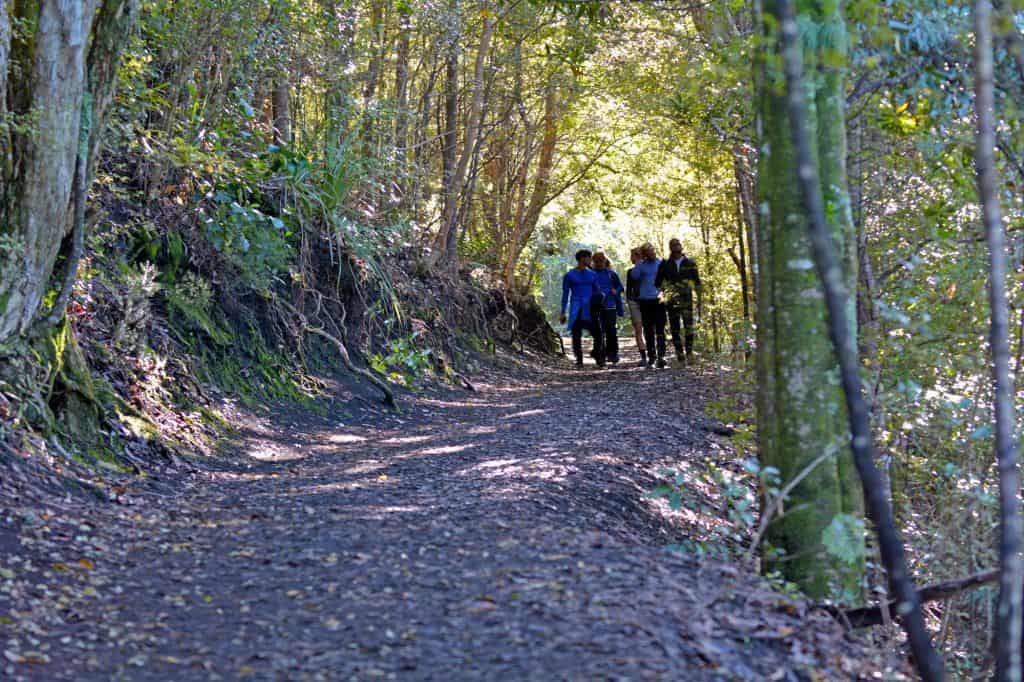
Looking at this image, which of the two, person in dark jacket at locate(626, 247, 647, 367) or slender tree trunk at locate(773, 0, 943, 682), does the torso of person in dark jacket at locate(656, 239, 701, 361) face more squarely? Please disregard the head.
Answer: the slender tree trunk

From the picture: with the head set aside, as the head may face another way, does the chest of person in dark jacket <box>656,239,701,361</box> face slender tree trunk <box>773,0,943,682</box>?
yes

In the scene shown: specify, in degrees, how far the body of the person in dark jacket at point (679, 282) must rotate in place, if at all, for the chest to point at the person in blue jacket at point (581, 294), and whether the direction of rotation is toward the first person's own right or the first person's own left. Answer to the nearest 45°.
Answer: approximately 135° to the first person's own right

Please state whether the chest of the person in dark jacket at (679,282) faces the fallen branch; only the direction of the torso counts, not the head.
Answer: yes

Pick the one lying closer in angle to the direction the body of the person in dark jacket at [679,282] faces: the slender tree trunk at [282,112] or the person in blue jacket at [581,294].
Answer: the slender tree trunk

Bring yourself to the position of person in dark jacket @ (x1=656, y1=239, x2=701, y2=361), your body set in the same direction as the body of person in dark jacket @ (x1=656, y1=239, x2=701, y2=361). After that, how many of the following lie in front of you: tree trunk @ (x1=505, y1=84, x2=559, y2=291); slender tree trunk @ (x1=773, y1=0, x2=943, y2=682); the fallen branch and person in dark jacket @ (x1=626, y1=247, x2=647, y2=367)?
2

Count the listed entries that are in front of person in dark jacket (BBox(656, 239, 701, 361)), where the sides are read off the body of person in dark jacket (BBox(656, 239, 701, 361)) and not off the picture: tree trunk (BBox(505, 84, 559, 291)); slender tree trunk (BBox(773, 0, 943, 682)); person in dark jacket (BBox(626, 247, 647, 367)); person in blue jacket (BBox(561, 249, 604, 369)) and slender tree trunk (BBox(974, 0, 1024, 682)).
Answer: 2

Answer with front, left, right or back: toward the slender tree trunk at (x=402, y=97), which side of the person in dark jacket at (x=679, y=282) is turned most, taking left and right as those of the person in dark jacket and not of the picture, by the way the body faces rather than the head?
right

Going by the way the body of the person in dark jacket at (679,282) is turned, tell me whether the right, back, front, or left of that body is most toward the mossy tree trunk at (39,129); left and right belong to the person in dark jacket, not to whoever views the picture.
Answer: front

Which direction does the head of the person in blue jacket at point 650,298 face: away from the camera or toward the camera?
toward the camera

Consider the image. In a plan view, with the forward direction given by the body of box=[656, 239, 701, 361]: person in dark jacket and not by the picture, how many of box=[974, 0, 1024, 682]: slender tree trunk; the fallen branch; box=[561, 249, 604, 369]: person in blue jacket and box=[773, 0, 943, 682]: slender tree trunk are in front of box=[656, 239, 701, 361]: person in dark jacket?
3

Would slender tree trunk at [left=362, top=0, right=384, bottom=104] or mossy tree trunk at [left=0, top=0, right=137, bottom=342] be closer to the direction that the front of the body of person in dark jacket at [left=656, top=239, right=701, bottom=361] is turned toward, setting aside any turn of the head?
the mossy tree trunk

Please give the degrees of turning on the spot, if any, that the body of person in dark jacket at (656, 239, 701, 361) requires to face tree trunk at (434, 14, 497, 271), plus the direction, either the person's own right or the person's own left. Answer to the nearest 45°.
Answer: approximately 90° to the person's own right

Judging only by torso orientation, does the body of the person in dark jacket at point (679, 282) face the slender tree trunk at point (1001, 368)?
yes

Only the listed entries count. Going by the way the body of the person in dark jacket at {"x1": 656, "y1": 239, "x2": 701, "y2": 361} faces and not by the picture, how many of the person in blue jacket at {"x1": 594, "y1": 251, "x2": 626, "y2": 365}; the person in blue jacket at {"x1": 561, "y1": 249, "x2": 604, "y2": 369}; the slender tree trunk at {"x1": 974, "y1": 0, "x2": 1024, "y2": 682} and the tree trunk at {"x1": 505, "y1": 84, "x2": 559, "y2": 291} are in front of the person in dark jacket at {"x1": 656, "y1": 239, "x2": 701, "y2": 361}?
1

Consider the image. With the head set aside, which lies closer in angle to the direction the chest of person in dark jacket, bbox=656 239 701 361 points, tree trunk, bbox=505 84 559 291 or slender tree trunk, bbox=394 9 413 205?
the slender tree trunk

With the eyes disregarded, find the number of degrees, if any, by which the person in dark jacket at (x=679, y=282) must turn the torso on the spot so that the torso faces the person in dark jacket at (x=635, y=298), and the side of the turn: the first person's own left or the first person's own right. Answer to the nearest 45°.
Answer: approximately 135° to the first person's own right

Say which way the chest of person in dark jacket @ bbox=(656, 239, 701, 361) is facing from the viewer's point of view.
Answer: toward the camera
